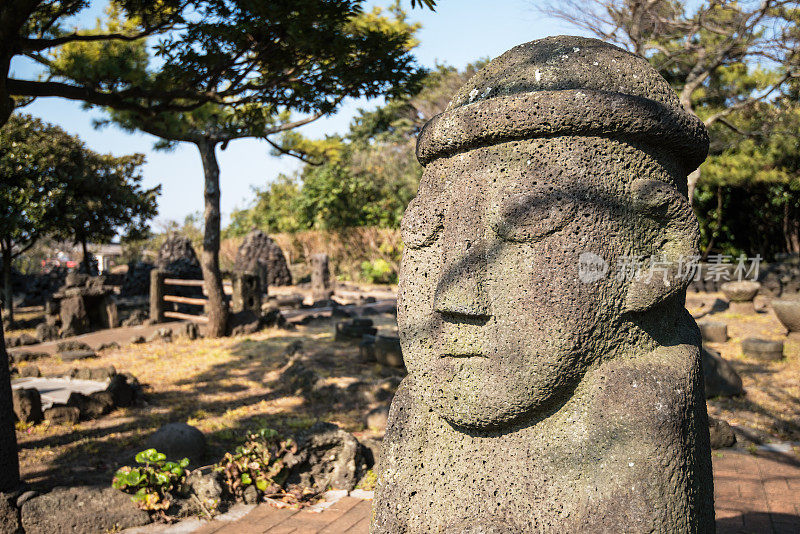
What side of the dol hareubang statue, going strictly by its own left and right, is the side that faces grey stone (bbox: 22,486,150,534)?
right

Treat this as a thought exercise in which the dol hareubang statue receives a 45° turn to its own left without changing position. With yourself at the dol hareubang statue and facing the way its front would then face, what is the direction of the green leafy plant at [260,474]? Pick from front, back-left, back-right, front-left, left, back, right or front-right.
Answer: back-right

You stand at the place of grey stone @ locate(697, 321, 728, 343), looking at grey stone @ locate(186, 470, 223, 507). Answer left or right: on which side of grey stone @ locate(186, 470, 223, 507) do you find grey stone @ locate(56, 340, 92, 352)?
right

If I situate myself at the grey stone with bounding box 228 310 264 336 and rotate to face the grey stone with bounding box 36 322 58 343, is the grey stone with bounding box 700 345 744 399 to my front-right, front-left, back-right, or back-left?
back-left

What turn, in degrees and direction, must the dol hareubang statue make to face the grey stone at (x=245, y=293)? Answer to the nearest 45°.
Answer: approximately 90° to its right

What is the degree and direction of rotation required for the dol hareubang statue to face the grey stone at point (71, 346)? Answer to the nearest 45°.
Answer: approximately 90° to its right

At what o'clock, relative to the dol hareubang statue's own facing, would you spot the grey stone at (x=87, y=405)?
The grey stone is roughly at 3 o'clock from the dol hareubang statue.

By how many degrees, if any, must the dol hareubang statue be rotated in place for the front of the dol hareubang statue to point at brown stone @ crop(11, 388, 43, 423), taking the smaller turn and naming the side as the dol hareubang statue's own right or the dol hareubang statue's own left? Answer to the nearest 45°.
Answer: approximately 90° to the dol hareubang statue's own right

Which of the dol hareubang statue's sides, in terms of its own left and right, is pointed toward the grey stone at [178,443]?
right

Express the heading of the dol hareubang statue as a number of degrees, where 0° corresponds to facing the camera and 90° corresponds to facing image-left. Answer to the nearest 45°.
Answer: approximately 45°

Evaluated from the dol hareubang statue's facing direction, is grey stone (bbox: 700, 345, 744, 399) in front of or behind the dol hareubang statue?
behind

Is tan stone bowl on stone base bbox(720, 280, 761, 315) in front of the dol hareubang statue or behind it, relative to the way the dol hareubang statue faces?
behind
